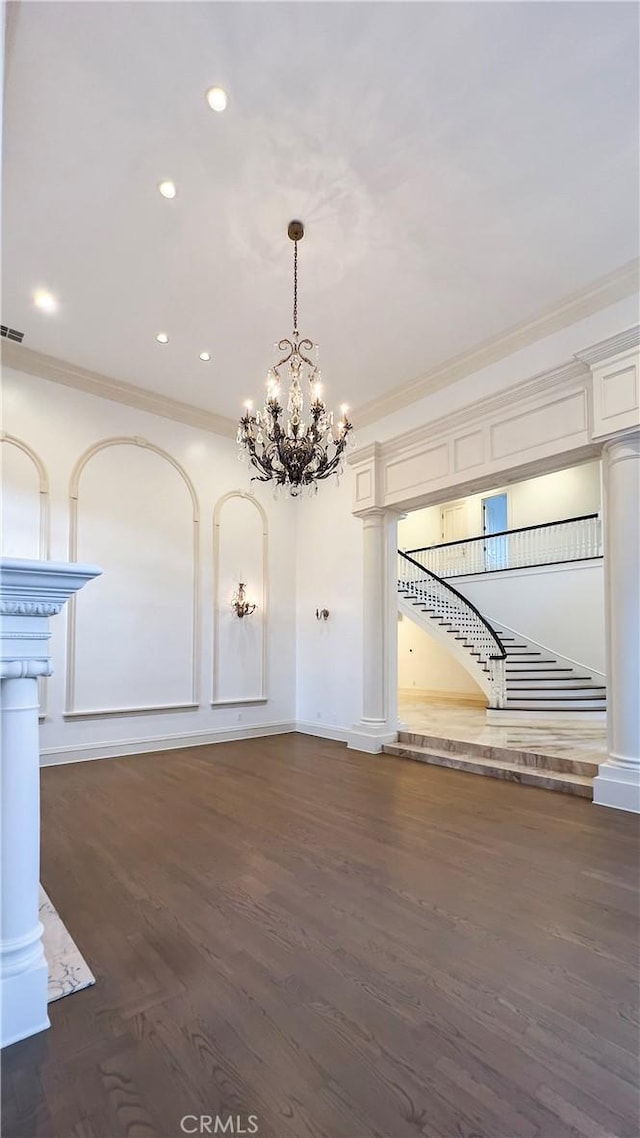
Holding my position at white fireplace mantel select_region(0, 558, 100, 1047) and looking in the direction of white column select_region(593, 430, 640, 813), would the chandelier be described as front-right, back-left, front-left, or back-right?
front-left

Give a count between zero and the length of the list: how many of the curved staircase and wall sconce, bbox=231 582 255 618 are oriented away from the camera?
0

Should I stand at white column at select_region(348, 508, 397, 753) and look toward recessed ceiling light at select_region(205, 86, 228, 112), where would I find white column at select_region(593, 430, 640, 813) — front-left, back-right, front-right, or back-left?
front-left

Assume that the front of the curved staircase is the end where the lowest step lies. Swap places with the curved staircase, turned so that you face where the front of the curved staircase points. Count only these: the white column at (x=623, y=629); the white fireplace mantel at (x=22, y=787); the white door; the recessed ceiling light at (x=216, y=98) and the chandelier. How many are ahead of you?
4

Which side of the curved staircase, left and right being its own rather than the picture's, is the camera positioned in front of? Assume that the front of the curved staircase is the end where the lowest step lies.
front

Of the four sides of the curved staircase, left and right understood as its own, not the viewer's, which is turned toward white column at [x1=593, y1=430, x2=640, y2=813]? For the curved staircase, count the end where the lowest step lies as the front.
front

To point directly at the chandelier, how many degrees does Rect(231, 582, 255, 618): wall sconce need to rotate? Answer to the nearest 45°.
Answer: approximately 45° to its right

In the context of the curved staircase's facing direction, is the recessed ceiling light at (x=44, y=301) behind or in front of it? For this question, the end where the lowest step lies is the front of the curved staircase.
in front

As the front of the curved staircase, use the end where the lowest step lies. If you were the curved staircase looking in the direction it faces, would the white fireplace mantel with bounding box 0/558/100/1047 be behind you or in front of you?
in front

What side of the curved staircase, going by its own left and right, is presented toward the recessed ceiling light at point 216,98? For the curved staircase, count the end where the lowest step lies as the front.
front

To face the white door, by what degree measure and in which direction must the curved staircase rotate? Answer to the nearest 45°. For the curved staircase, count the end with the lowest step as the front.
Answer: approximately 180°

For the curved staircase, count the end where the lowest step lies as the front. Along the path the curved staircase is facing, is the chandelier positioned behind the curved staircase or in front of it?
in front
